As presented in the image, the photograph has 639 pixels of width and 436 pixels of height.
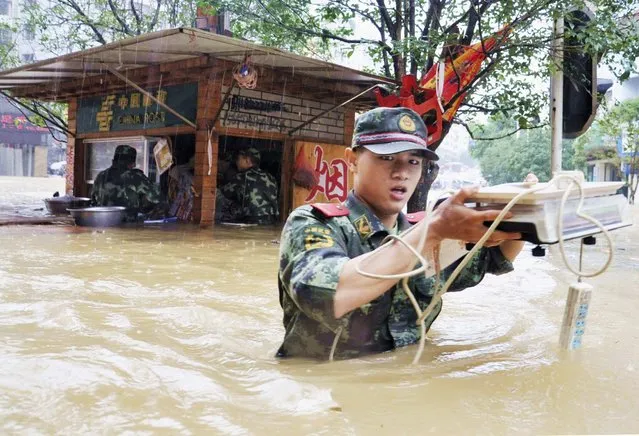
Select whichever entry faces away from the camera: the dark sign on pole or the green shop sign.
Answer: the dark sign on pole

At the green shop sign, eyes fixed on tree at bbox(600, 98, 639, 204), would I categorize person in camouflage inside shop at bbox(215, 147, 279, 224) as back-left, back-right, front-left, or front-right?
front-right

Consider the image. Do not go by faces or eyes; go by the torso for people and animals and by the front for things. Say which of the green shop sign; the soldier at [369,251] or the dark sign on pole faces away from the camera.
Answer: the dark sign on pole

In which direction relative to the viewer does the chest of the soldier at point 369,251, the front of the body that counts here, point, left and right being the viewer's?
facing the viewer and to the right of the viewer

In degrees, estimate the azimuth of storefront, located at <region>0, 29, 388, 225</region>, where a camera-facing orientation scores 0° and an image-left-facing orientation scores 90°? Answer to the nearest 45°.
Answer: approximately 45°

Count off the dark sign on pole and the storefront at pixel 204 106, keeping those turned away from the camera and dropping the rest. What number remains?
1

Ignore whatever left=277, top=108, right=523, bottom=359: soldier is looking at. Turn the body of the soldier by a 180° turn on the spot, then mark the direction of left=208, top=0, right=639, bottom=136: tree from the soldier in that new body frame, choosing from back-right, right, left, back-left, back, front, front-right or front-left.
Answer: front-right

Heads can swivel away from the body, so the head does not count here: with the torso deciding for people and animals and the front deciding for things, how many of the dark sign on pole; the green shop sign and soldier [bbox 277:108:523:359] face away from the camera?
1

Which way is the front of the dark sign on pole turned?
away from the camera

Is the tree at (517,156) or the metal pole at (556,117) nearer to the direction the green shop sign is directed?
the metal pole

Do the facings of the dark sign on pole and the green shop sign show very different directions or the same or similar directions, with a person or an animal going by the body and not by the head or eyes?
very different directions

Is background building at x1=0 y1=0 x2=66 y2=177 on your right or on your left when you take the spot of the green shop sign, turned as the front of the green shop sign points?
on your right

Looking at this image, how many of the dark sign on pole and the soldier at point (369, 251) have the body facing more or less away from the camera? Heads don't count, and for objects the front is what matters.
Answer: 1

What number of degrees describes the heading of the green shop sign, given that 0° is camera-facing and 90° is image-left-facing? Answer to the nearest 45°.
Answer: approximately 45°

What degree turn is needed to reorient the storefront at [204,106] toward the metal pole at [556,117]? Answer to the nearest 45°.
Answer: approximately 45° to its left

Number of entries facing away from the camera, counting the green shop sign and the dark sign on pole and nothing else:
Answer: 1
